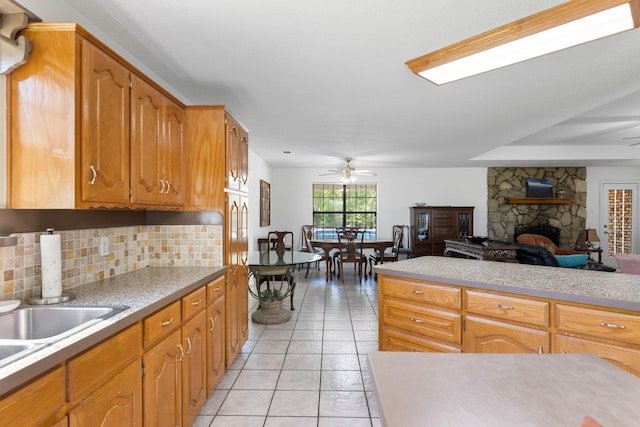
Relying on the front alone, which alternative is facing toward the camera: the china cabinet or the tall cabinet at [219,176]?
the china cabinet

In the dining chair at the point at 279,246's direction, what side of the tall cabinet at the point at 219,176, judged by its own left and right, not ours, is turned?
left

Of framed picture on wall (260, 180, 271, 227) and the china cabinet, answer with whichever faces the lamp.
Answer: the framed picture on wall

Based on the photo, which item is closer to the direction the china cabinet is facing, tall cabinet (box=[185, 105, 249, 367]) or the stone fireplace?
the tall cabinet

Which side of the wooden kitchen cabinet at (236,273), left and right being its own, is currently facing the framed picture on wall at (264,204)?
left

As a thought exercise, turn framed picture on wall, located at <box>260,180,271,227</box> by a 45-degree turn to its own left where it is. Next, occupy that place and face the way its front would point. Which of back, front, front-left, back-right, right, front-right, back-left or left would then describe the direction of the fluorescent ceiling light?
back-right

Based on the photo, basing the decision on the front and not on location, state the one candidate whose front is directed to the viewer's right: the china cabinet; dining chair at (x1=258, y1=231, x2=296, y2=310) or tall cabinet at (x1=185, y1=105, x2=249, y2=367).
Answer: the tall cabinet

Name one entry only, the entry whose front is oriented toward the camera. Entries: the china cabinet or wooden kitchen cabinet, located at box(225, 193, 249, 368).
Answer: the china cabinet

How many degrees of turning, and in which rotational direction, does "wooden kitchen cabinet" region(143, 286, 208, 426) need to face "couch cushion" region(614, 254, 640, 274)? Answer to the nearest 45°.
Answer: approximately 45° to its left

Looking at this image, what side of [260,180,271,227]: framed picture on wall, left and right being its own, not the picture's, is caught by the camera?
right

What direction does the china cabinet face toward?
toward the camera

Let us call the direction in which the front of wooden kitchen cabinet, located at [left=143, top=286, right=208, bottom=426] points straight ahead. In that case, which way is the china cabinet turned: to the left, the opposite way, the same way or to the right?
to the right

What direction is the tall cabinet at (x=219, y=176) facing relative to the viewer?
to the viewer's right

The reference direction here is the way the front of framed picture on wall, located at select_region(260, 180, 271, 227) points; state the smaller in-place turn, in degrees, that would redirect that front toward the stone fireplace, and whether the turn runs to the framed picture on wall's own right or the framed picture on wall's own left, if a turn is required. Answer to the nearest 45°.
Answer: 0° — it already faces it

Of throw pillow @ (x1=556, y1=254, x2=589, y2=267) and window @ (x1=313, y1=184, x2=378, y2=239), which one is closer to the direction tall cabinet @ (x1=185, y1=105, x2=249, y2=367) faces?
the throw pillow

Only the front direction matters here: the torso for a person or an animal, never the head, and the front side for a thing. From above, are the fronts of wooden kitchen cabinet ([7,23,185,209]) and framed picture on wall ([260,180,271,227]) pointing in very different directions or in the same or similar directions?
same or similar directions
